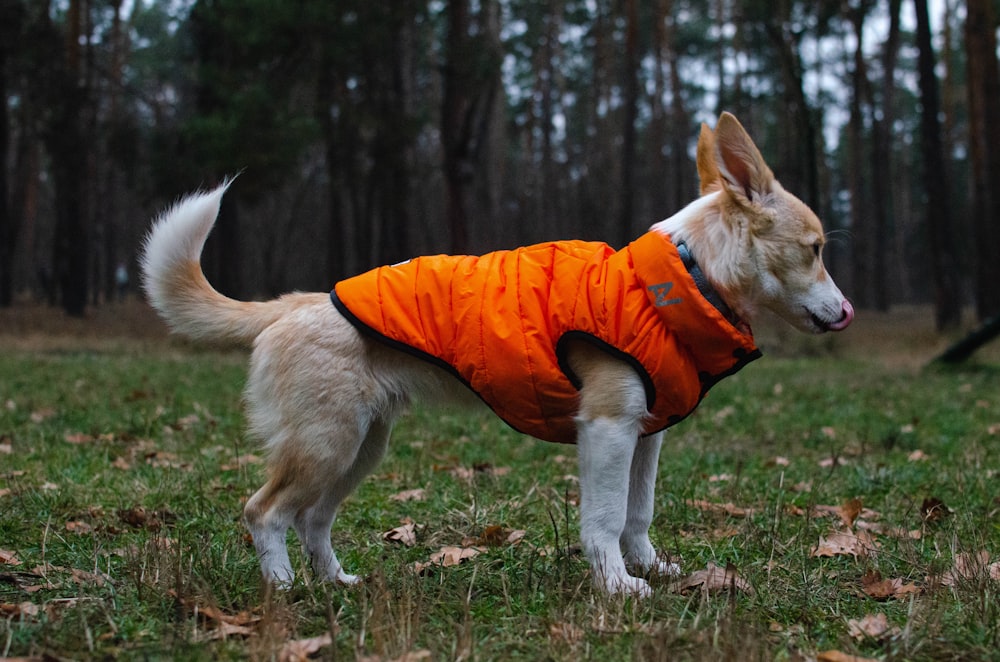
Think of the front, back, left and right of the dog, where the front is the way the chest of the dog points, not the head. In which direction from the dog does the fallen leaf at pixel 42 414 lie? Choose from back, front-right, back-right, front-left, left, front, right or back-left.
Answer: back-left

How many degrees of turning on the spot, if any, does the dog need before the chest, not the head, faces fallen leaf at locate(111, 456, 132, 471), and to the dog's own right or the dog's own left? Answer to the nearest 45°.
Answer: approximately 135° to the dog's own left

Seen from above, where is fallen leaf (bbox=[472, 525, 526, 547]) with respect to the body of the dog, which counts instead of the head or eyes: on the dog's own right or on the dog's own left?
on the dog's own left

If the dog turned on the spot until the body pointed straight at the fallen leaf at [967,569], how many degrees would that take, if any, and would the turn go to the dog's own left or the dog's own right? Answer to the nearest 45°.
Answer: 0° — it already faces it

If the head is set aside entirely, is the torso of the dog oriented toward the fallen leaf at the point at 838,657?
no

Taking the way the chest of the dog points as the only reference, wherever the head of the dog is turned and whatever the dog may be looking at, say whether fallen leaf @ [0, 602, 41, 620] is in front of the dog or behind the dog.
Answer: behind

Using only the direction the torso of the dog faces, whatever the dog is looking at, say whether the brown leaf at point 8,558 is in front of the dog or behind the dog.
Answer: behind

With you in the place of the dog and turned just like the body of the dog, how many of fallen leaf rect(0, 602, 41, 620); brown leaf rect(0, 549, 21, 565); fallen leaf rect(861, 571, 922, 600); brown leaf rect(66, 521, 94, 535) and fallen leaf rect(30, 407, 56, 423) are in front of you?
1

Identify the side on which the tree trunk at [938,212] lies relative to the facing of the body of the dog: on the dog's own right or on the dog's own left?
on the dog's own left

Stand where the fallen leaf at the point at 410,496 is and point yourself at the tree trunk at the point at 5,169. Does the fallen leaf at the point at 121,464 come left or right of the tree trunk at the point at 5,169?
left

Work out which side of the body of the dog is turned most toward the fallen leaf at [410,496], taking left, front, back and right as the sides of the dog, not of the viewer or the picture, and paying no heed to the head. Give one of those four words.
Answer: left

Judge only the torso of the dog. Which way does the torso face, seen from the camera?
to the viewer's right

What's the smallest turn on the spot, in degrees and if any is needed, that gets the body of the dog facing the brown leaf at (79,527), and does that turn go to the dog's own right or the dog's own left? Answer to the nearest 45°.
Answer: approximately 180°

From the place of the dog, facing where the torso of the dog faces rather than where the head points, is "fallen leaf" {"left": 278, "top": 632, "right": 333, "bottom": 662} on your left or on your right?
on your right

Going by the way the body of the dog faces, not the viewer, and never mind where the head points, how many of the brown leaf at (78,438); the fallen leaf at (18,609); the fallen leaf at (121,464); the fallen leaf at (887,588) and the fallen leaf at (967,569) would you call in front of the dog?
2

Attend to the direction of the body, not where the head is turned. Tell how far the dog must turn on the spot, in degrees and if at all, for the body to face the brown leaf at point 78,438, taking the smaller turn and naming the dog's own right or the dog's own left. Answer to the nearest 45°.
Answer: approximately 135° to the dog's own left
